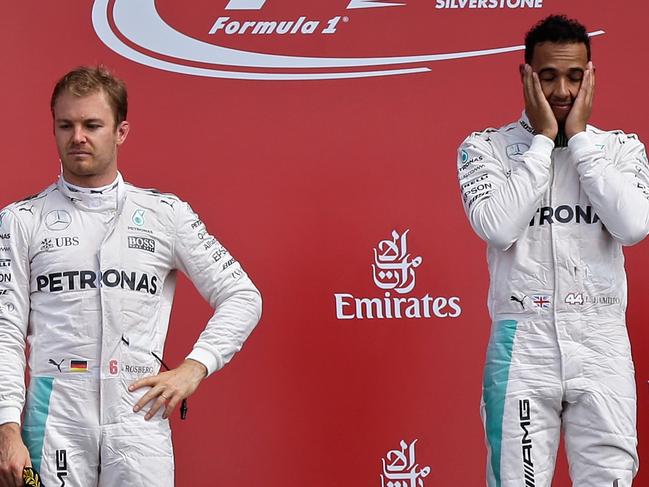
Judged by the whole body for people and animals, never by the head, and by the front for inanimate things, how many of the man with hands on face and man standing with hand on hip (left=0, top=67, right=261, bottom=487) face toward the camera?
2

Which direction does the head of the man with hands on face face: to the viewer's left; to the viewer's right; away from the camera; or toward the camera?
toward the camera

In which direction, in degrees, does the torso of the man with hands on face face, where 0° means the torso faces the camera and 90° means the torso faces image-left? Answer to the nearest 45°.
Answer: approximately 0°

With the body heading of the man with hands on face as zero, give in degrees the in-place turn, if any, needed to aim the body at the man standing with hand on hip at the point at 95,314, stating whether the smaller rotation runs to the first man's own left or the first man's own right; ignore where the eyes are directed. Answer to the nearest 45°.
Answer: approximately 90° to the first man's own right

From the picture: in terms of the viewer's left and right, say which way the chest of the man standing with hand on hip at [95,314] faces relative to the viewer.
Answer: facing the viewer

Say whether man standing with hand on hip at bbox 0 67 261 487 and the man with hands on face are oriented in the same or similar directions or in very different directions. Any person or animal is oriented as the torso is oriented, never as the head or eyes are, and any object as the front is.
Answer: same or similar directions

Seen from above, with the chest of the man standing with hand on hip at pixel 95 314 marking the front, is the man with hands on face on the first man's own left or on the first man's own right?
on the first man's own left
